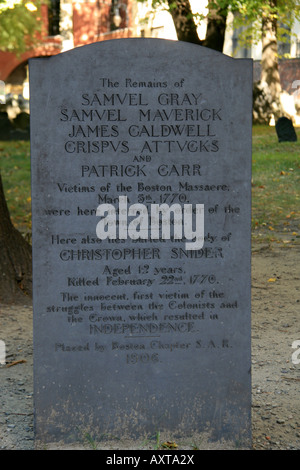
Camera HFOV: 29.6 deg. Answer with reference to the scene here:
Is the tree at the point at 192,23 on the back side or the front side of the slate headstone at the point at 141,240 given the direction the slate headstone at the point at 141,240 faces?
on the back side

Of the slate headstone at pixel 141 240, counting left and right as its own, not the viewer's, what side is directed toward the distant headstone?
back

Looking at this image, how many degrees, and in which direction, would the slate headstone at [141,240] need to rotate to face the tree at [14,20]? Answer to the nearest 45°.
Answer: approximately 180°

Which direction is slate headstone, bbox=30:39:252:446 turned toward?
toward the camera
